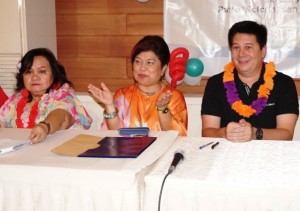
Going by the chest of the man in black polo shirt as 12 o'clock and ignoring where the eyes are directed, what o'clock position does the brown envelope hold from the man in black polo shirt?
The brown envelope is roughly at 1 o'clock from the man in black polo shirt.

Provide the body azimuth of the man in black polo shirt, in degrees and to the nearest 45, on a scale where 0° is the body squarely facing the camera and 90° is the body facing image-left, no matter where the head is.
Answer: approximately 0°

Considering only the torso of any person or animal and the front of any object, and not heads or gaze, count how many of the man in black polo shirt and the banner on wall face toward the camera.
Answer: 2

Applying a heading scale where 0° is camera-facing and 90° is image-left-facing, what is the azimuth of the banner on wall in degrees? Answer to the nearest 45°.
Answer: approximately 0°

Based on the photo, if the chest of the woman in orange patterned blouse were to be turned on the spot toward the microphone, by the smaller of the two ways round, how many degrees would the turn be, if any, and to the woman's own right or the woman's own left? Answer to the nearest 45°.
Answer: approximately 45° to the woman's own left
